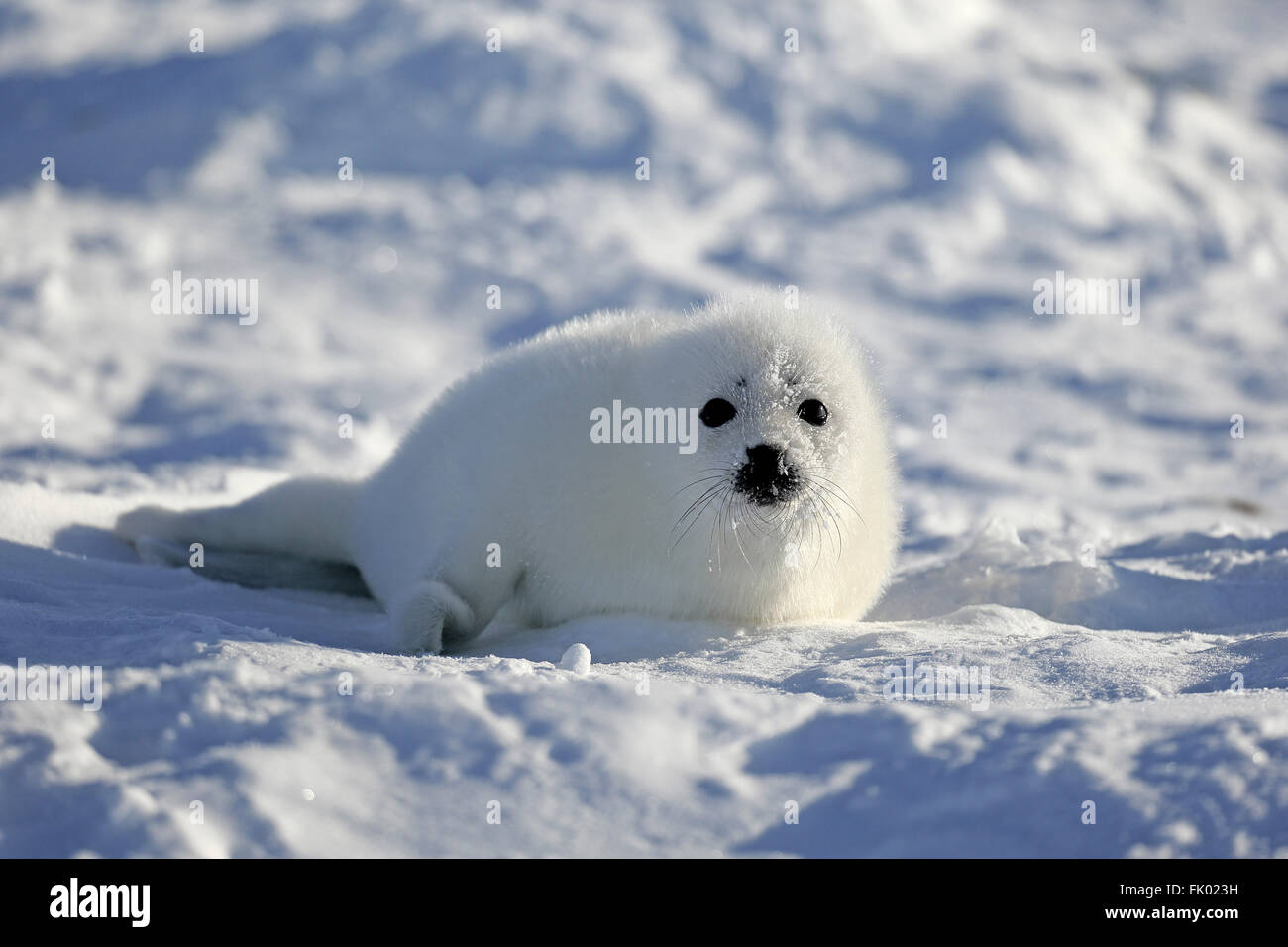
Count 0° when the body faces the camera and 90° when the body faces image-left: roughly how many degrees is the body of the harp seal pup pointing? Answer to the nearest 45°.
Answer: approximately 315°
